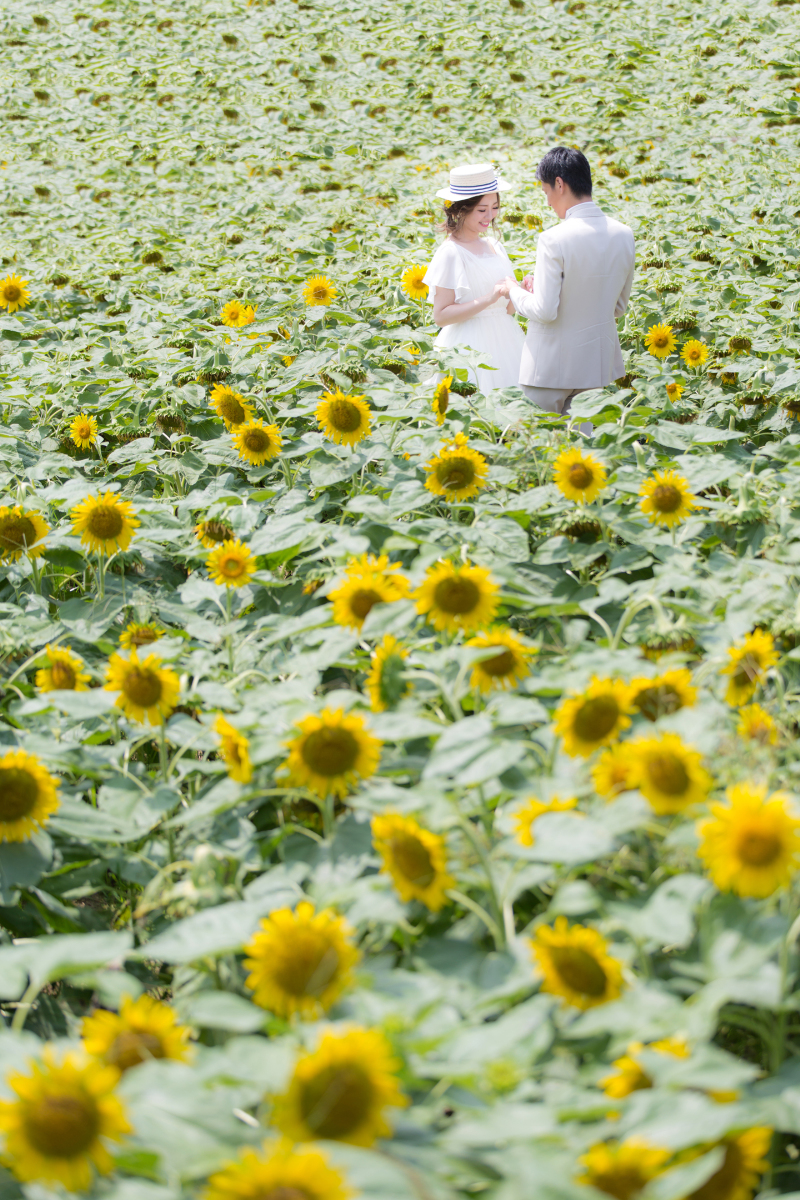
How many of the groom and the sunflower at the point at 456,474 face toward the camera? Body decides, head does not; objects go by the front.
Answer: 1

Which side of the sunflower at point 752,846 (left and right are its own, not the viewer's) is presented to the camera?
front

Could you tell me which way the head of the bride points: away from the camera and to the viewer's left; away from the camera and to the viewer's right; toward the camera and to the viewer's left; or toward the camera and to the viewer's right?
toward the camera and to the viewer's right

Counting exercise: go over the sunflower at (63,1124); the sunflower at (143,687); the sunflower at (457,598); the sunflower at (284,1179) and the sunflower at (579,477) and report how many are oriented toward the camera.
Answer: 5

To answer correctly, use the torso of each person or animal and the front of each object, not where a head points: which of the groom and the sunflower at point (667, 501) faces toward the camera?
the sunflower

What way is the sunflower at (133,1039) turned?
toward the camera

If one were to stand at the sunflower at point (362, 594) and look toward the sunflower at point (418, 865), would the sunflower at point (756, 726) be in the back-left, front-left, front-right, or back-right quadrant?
front-left

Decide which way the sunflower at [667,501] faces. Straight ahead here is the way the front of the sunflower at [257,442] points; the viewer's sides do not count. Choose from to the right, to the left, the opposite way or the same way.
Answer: the same way

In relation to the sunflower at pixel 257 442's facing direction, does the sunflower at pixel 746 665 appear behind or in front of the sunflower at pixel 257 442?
in front

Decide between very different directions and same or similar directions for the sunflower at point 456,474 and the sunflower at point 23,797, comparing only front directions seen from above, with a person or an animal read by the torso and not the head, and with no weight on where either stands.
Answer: same or similar directions

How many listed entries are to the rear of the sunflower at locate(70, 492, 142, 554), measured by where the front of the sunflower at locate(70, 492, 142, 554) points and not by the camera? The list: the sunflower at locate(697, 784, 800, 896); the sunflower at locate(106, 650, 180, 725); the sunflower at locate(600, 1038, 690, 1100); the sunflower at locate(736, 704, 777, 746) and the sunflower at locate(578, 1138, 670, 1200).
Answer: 0

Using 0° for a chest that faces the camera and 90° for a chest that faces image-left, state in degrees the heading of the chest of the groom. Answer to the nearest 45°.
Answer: approximately 135°

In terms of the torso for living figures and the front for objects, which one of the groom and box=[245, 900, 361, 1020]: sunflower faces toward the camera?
the sunflower

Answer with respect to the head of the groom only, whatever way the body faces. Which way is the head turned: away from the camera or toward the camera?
away from the camera

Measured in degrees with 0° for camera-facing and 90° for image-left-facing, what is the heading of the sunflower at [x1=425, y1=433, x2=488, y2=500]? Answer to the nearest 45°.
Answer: approximately 0°

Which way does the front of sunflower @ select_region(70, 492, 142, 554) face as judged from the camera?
facing the viewer

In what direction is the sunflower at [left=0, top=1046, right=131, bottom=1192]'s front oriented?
toward the camera
